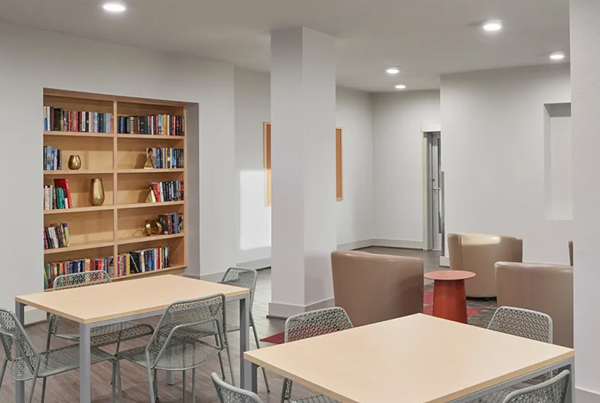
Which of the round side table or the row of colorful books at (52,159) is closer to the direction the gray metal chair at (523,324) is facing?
the row of colorful books

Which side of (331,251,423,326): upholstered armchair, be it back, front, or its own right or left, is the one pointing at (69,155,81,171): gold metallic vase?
left

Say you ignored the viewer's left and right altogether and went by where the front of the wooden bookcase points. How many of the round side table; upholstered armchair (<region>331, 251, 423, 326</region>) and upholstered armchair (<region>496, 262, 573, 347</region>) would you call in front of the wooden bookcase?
3

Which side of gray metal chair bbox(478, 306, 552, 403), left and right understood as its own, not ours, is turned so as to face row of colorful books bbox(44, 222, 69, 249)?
right

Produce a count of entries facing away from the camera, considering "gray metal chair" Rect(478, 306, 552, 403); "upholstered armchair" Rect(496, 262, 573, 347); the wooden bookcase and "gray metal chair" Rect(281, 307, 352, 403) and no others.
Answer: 1

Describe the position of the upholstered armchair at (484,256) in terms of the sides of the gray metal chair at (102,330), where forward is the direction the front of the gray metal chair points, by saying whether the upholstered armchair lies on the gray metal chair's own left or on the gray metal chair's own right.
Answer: on the gray metal chair's own left

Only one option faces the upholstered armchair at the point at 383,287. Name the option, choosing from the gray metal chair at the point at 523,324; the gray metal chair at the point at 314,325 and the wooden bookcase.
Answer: the wooden bookcase

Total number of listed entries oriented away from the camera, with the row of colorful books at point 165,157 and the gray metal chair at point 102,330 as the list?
0

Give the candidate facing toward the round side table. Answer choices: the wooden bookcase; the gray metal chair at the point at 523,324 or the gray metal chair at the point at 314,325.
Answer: the wooden bookcase

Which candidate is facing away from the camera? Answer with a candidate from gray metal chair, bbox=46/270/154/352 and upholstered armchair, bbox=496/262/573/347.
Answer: the upholstered armchair

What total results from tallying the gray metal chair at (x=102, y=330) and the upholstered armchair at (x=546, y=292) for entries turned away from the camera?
1

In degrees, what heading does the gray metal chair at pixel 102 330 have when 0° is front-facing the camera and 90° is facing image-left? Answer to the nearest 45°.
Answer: approximately 315°

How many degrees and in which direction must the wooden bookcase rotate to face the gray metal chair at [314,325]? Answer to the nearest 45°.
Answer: approximately 45° to its right

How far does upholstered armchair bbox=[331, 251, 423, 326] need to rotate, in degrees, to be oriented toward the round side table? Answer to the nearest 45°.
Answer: approximately 45° to its right

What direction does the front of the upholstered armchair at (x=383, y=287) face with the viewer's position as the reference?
facing away from the viewer and to the right of the viewer

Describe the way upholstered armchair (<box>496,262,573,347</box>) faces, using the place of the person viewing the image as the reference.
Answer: facing away from the viewer

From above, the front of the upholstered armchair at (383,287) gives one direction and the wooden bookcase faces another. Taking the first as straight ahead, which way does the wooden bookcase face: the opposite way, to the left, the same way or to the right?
to the right

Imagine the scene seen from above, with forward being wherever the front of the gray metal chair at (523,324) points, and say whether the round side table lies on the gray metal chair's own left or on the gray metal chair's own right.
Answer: on the gray metal chair's own right
